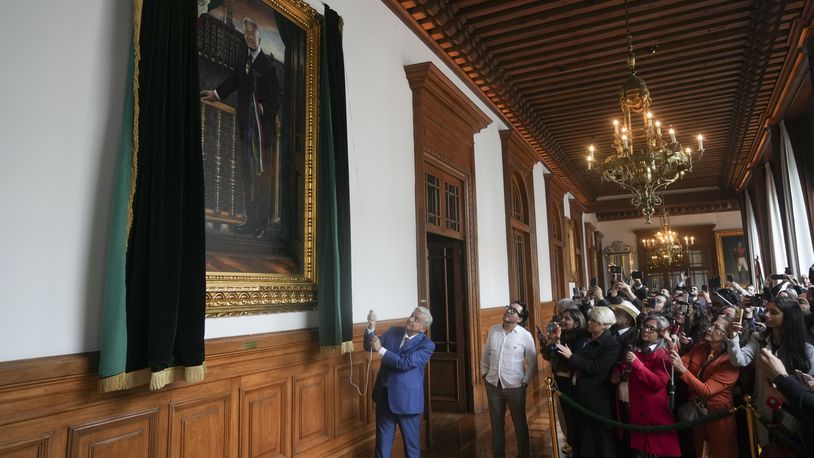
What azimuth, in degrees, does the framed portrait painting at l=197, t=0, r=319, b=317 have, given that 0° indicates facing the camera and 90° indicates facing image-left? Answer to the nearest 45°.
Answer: approximately 315°

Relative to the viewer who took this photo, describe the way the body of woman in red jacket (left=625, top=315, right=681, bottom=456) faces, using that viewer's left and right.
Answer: facing the viewer and to the left of the viewer

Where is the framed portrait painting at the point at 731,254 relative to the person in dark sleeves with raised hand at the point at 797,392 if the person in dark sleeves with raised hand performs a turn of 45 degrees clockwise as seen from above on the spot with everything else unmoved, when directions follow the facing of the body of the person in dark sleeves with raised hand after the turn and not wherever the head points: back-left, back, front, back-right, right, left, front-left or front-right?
front-right

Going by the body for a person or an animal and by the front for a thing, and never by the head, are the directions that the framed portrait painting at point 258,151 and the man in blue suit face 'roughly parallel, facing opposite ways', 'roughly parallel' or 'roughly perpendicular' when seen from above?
roughly perpendicular

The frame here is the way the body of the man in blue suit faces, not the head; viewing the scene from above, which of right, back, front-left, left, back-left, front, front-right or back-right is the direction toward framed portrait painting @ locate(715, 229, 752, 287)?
back

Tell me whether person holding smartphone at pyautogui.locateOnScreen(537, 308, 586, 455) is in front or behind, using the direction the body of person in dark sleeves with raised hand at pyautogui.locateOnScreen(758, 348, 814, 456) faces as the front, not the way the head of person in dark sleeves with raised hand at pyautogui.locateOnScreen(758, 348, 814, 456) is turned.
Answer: in front

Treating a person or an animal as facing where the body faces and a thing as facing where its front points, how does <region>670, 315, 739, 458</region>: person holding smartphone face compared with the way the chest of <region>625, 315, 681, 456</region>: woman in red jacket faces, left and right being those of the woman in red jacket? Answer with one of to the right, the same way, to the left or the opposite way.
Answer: the same way

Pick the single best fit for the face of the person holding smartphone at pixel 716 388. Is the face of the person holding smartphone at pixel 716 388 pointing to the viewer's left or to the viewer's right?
to the viewer's left

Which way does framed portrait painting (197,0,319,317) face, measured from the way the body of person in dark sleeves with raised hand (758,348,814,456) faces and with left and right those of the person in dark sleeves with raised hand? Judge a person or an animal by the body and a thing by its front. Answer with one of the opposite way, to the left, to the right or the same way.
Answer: the opposite way

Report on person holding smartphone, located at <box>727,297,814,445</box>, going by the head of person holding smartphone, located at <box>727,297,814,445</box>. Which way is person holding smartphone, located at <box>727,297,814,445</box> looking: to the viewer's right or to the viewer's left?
to the viewer's left

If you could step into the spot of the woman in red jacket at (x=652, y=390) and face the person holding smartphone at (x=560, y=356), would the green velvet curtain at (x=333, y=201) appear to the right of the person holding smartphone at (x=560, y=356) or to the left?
left

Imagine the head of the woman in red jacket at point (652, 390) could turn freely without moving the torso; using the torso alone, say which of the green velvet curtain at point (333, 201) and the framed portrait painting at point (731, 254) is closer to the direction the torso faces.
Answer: the green velvet curtain

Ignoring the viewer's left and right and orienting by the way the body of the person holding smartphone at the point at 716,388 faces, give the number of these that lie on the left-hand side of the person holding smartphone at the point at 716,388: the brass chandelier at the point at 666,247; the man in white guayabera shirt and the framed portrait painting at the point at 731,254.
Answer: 0

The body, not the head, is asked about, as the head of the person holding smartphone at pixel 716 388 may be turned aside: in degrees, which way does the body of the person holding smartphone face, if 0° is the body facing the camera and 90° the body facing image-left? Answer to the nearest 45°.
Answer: approximately 45°

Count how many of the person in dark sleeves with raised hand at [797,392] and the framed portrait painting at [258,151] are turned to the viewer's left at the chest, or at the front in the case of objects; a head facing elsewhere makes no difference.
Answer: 1

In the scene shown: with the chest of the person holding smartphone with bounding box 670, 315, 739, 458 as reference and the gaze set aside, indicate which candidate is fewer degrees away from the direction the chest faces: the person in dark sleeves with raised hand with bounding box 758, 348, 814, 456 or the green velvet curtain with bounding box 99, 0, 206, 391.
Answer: the green velvet curtain

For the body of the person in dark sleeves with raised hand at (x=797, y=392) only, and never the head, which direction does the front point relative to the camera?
to the viewer's left

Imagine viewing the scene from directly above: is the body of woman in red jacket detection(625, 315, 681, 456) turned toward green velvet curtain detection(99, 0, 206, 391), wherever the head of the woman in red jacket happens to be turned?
yes

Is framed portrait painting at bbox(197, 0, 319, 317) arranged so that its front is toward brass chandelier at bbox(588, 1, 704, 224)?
no
